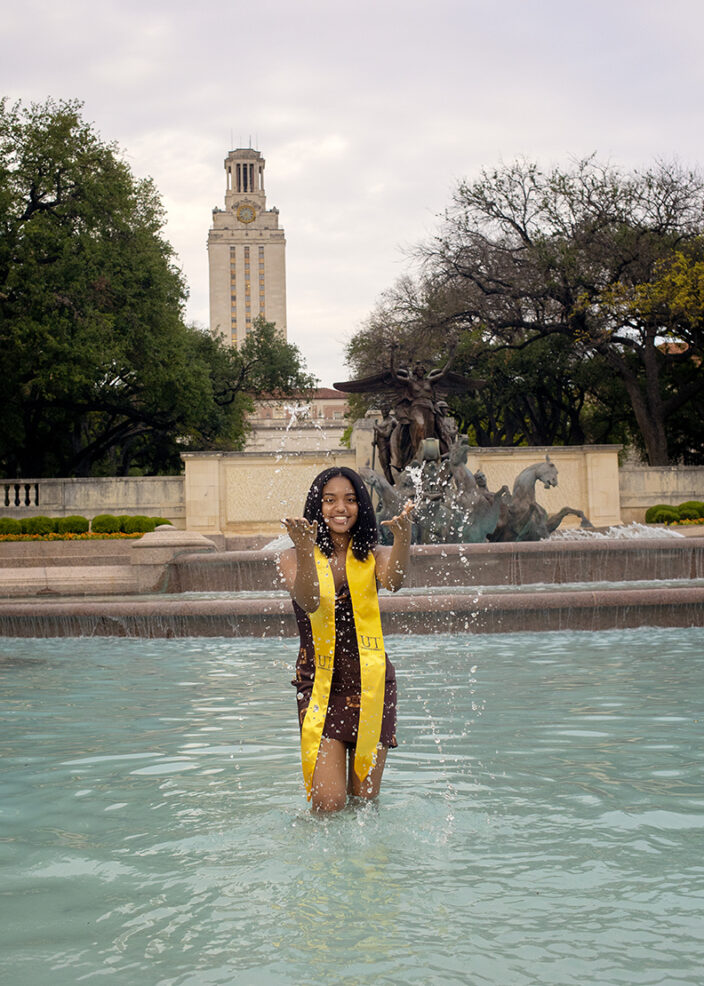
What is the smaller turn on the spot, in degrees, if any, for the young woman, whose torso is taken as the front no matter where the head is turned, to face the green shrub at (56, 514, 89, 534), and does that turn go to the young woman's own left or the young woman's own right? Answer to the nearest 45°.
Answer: approximately 180°

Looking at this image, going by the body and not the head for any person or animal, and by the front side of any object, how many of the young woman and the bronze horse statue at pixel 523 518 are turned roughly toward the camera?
1

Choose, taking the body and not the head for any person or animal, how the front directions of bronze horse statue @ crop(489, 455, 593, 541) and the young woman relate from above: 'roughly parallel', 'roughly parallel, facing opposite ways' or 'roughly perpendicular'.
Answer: roughly perpendicular

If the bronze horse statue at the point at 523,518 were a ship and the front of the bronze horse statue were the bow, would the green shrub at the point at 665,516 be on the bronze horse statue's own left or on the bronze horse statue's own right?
on the bronze horse statue's own left

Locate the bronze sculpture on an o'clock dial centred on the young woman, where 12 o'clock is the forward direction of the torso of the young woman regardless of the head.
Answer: The bronze sculpture is roughly at 6 o'clock from the young woman.

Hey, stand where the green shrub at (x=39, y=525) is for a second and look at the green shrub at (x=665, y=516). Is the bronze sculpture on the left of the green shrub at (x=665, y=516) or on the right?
right

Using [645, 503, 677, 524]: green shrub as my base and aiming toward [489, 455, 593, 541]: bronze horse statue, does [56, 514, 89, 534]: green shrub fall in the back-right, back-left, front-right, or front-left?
front-right

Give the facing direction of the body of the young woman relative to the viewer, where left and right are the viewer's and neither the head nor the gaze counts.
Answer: facing the viewer

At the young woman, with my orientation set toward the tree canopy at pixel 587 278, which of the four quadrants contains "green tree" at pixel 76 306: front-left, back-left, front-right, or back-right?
front-left

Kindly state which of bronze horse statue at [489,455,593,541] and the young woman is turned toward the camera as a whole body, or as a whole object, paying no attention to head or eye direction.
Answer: the young woman

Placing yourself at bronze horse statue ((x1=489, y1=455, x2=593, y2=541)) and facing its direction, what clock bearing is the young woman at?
The young woman is roughly at 3 o'clock from the bronze horse statue.

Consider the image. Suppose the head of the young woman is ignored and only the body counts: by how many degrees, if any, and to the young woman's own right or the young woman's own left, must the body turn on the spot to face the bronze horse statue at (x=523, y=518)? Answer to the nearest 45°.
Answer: approximately 180°

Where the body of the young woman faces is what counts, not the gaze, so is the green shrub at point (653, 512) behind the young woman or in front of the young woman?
behind
